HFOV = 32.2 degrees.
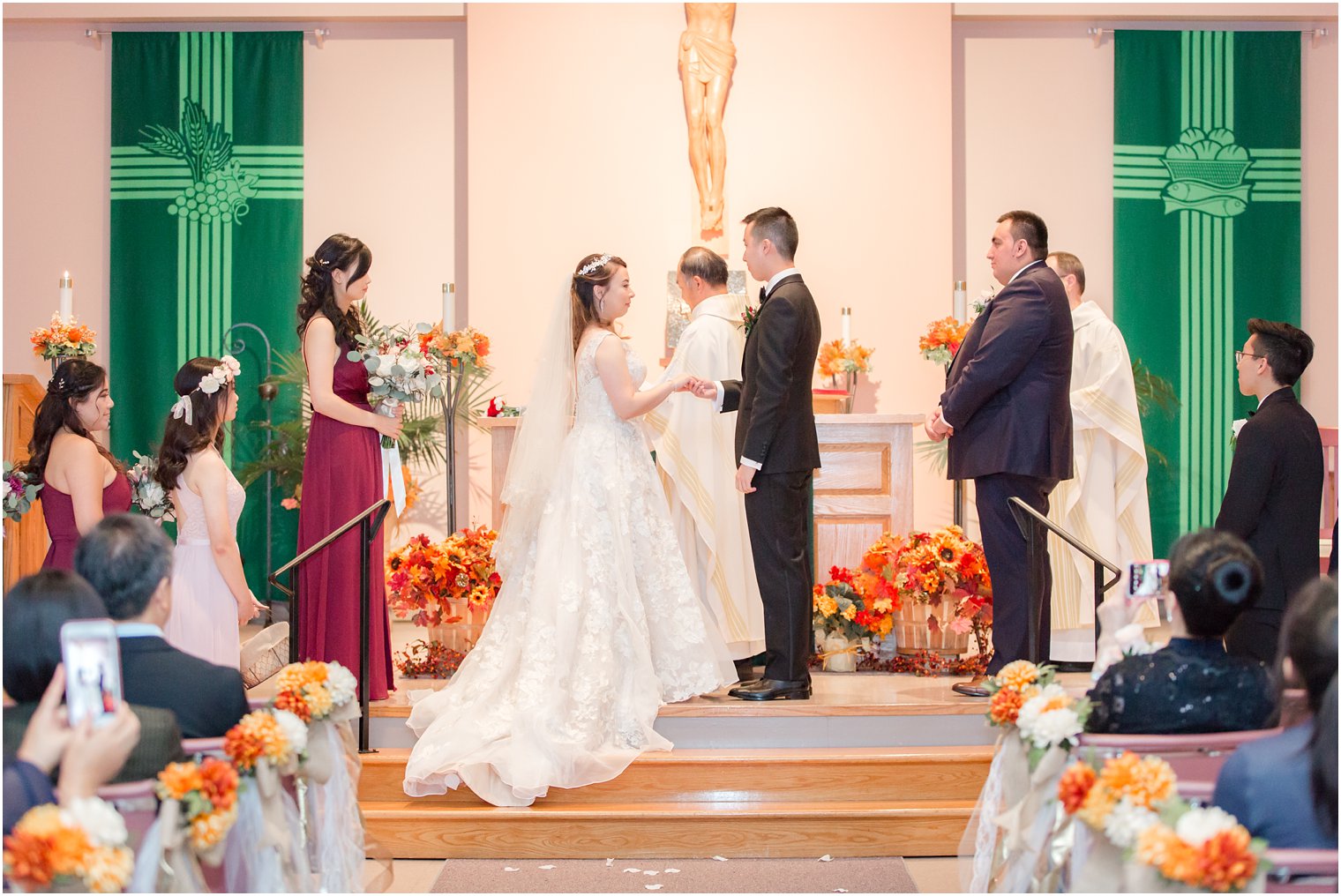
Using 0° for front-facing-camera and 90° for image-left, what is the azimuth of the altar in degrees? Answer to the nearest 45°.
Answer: approximately 0°

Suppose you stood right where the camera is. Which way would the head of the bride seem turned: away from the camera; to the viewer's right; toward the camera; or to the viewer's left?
to the viewer's right

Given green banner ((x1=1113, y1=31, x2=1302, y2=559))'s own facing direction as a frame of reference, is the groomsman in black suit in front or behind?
in front

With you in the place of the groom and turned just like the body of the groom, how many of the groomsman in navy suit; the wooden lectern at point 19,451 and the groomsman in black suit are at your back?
2

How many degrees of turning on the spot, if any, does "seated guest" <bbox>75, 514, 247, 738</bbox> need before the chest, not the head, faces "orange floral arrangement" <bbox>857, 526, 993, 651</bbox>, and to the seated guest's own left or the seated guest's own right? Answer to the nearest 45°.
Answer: approximately 45° to the seated guest's own right

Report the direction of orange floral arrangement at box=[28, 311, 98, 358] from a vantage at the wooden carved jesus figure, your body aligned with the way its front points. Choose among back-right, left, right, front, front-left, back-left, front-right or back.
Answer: front-right

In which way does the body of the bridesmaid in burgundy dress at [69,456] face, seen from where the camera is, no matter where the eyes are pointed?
to the viewer's right

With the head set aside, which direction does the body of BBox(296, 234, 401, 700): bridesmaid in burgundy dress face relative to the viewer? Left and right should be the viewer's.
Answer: facing to the right of the viewer

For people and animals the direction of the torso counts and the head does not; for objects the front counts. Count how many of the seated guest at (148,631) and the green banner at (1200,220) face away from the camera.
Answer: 1

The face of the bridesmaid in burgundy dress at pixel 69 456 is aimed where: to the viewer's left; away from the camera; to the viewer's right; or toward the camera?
to the viewer's right

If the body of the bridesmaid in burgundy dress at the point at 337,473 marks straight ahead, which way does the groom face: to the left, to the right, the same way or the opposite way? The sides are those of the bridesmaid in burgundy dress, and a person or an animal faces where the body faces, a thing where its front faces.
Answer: the opposite way
